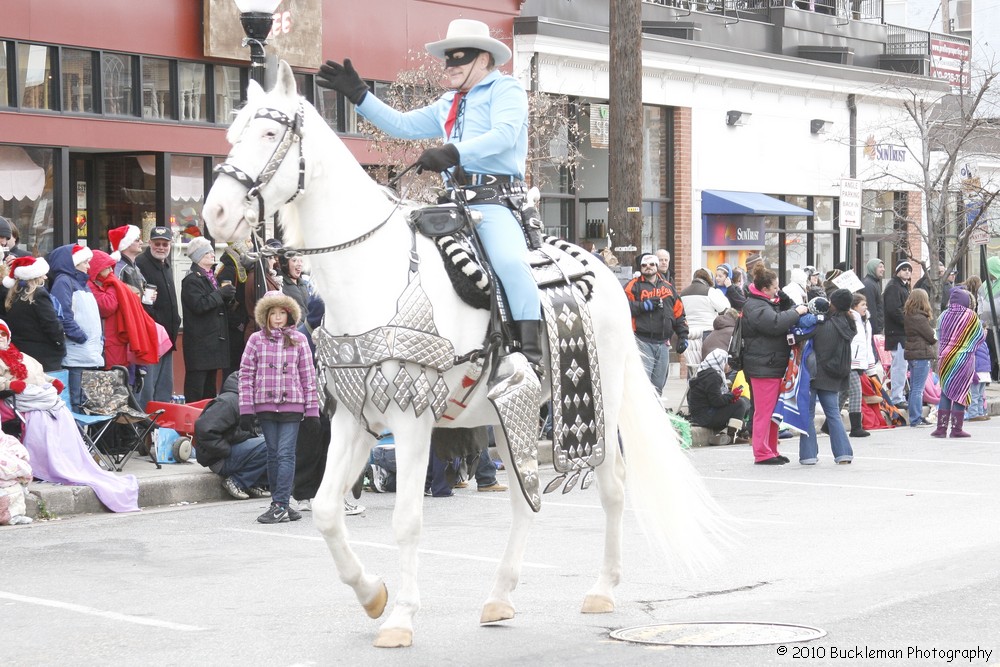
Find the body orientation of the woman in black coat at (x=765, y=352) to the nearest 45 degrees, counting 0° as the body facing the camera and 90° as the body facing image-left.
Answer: approximately 270°

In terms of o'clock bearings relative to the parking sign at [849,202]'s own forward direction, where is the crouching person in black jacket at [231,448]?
The crouching person in black jacket is roughly at 1 o'clock from the parking sign.

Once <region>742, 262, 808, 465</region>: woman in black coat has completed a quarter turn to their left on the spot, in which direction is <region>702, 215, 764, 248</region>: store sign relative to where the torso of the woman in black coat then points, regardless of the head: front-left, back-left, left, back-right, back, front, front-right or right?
front

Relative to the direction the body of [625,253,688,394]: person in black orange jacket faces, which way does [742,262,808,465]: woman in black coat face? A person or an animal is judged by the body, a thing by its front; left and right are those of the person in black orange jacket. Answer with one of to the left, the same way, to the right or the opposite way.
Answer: to the left

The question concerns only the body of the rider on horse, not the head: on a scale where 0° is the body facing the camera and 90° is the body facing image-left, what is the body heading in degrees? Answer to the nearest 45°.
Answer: approximately 45°

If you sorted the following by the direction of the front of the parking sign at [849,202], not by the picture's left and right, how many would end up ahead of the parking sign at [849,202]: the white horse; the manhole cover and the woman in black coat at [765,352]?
3

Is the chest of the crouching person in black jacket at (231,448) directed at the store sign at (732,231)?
no

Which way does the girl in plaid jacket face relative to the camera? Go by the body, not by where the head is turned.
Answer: toward the camera

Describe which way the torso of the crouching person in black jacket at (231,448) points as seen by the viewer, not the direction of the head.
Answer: to the viewer's right

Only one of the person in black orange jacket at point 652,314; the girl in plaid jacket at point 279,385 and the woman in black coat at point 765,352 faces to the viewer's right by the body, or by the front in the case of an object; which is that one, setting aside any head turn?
the woman in black coat

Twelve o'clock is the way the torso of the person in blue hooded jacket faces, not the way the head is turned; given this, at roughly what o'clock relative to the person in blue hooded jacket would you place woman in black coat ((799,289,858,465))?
The woman in black coat is roughly at 12 o'clock from the person in blue hooded jacket.

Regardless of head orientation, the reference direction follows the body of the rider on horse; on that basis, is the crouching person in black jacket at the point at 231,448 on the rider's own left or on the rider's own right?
on the rider's own right

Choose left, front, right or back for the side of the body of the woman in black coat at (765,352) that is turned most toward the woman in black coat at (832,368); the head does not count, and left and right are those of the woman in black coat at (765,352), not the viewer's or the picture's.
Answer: front

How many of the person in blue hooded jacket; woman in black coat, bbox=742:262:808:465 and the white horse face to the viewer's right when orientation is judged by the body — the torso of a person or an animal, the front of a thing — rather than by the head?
2

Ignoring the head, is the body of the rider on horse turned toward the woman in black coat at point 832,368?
no

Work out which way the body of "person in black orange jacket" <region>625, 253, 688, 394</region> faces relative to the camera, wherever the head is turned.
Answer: toward the camera

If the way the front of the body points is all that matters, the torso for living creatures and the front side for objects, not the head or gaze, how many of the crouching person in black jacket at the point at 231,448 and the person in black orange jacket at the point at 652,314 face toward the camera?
1

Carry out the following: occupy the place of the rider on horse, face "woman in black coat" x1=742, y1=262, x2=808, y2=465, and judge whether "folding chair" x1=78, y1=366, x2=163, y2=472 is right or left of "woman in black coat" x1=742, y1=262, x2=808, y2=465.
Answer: left

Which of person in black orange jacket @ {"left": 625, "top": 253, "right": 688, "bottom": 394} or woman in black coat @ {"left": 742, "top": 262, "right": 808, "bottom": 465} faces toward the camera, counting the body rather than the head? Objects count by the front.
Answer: the person in black orange jacket

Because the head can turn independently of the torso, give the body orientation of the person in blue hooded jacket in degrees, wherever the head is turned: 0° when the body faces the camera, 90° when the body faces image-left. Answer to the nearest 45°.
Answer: approximately 270°

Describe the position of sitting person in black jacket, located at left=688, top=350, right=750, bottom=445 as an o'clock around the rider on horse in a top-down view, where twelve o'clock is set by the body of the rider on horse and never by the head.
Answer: The sitting person in black jacket is roughly at 5 o'clock from the rider on horse.

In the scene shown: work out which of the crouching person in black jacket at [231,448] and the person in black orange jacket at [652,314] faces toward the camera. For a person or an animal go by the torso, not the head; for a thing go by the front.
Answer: the person in black orange jacket
